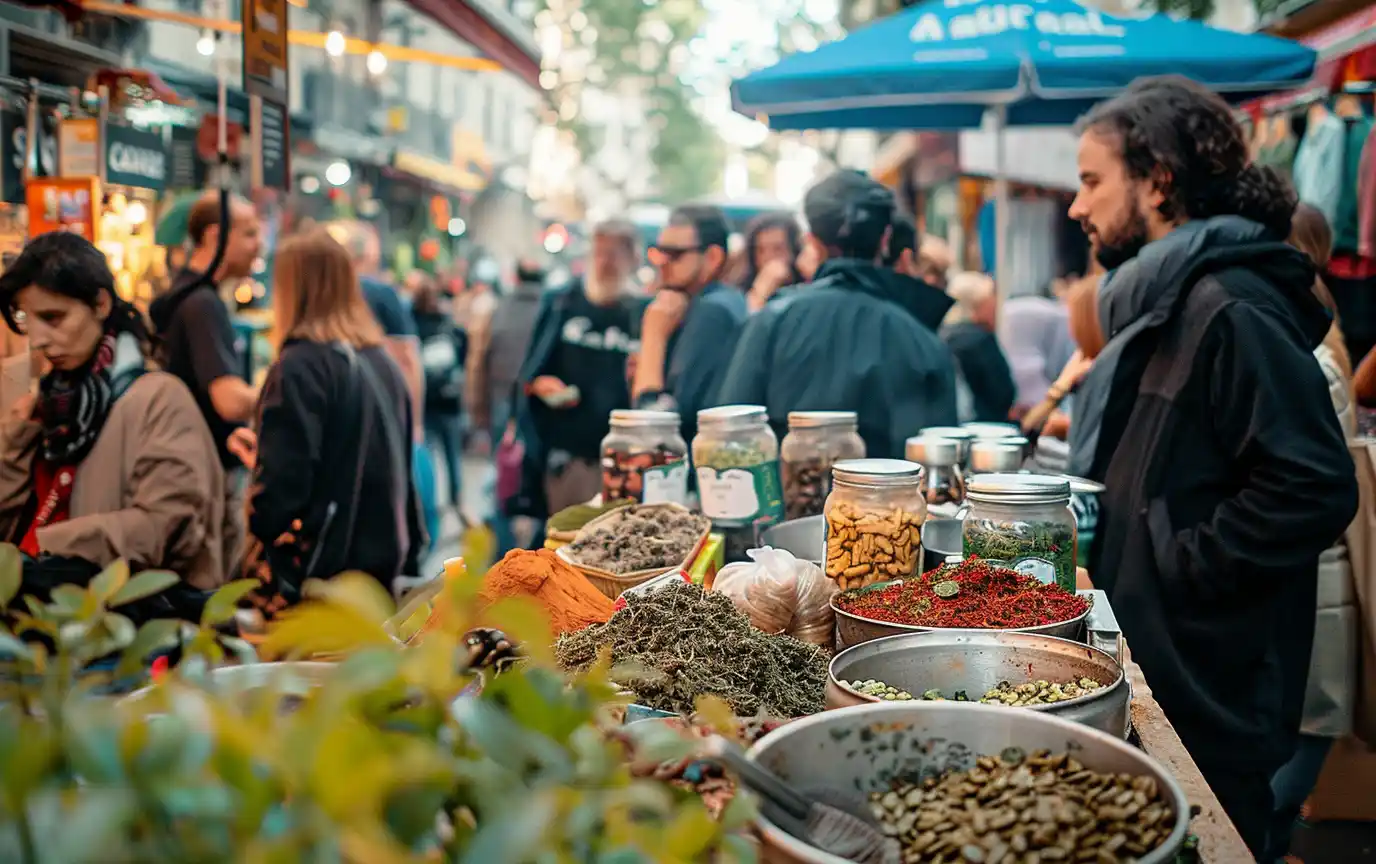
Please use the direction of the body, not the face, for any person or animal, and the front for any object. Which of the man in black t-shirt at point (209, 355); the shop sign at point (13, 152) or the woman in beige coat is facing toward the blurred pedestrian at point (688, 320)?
the man in black t-shirt

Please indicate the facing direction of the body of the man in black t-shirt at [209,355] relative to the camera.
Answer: to the viewer's right

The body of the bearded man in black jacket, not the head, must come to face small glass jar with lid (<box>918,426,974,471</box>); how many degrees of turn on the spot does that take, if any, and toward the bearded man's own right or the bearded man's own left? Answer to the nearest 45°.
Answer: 0° — they already face it

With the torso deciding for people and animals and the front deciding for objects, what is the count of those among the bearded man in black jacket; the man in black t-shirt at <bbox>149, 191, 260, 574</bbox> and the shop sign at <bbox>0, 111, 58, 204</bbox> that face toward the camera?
1

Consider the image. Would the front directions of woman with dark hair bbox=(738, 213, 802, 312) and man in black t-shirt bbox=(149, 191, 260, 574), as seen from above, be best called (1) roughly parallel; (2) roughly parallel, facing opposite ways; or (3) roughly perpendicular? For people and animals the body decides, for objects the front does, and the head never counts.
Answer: roughly perpendicular

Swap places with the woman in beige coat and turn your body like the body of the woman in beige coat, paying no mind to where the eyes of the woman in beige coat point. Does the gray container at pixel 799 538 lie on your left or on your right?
on your left

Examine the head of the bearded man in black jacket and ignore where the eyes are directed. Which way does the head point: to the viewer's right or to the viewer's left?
to the viewer's left

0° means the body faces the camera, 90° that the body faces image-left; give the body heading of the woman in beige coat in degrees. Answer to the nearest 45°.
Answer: approximately 45°

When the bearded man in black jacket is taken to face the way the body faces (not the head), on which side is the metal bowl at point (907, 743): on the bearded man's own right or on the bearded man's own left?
on the bearded man's own left

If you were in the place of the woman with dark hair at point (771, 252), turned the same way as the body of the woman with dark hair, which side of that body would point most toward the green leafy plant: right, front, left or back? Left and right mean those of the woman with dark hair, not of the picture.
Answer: front

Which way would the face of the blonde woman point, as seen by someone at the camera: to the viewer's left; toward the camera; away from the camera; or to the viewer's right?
away from the camera

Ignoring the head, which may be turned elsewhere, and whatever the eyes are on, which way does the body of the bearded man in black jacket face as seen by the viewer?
to the viewer's left

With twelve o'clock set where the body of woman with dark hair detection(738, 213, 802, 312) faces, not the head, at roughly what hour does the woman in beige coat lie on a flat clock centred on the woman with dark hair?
The woman in beige coat is roughly at 1 o'clock from the woman with dark hair.
